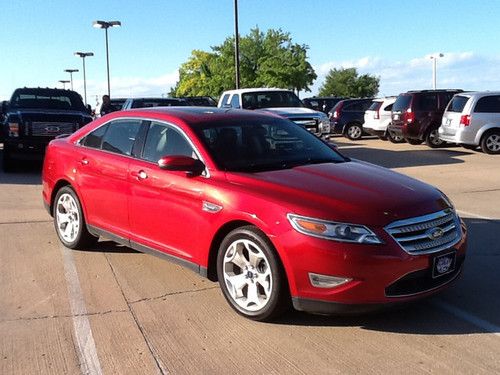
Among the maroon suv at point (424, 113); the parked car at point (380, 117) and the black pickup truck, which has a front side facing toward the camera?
the black pickup truck

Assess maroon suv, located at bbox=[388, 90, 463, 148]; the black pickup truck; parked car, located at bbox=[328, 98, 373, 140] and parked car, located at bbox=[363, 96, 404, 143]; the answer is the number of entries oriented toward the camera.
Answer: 1

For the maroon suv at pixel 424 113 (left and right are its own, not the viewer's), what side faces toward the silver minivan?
right

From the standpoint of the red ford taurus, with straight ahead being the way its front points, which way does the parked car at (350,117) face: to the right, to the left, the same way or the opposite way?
to the left

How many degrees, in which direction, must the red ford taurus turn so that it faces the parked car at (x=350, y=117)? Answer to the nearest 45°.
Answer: approximately 135° to its left

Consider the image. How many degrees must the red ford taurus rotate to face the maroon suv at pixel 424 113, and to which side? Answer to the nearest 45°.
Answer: approximately 135° to its left

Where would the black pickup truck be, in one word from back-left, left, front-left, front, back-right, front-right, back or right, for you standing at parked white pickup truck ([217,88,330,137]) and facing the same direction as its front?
right

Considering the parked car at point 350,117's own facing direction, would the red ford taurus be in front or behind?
behind

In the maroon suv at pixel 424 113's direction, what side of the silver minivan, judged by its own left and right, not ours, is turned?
left

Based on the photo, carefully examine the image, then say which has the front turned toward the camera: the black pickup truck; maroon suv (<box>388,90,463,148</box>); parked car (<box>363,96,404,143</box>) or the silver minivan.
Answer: the black pickup truck

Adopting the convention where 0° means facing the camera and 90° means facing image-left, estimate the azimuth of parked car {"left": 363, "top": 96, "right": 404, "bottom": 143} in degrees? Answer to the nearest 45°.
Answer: approximately 225°

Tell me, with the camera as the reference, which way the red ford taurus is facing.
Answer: facing the viewer and to the right of the viewer

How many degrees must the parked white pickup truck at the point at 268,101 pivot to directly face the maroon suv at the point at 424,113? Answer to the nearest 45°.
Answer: approximately 90° to its left

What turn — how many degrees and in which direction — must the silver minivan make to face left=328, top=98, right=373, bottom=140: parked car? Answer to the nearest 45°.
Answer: approximately 90° to its left
